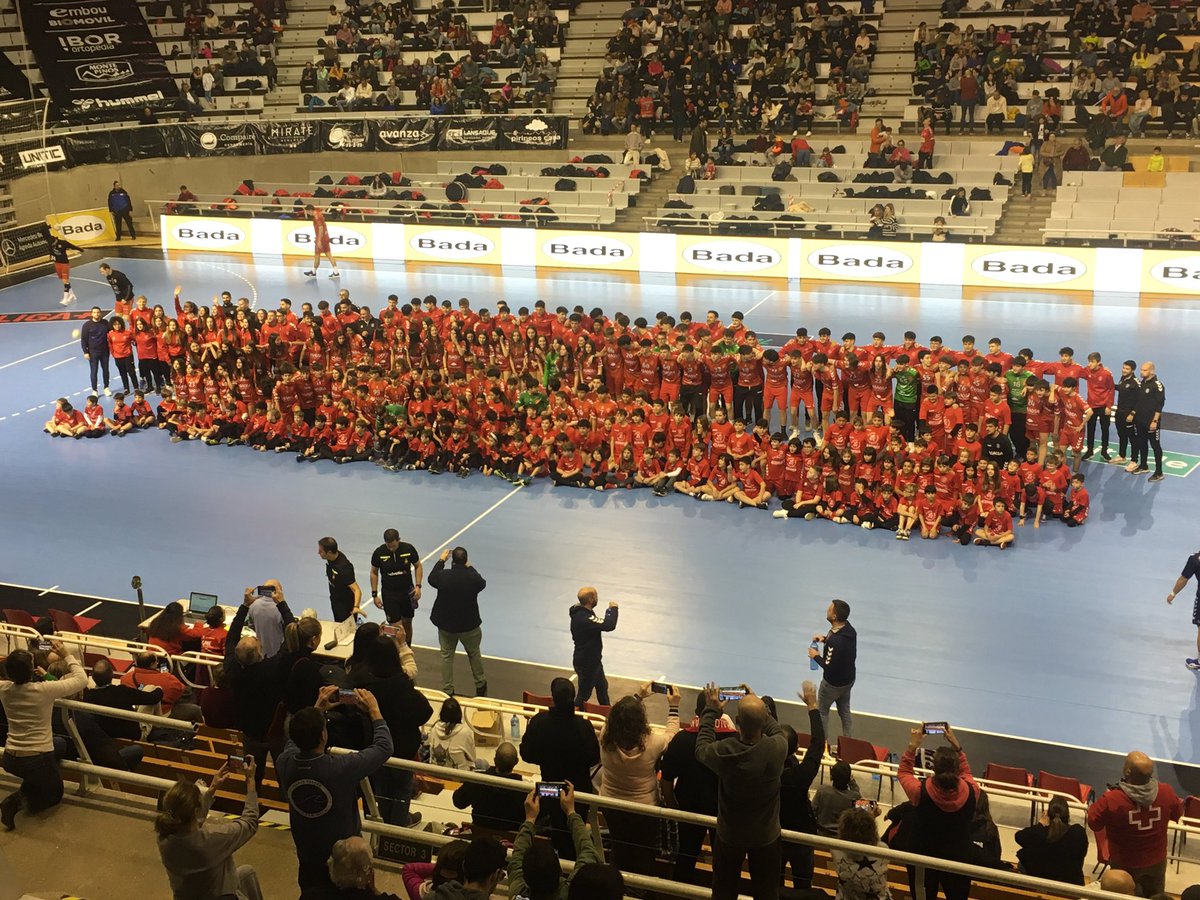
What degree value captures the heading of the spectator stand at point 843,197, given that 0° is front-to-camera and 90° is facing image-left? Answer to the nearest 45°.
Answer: approximately 0°

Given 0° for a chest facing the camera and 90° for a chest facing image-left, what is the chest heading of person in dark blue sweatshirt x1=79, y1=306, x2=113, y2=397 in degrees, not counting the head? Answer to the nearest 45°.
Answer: approximately 0°

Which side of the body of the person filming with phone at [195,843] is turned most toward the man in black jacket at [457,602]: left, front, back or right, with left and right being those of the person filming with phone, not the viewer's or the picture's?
front

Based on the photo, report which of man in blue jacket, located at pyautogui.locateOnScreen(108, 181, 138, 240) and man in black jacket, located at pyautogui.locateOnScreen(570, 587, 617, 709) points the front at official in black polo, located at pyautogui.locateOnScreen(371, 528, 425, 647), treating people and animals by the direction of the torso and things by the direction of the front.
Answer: the man in blue jacket

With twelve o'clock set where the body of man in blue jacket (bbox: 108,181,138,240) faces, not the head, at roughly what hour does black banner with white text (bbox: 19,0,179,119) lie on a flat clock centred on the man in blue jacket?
The black banner with white text is roughly at 6 o'clock from the man in blue jacket.

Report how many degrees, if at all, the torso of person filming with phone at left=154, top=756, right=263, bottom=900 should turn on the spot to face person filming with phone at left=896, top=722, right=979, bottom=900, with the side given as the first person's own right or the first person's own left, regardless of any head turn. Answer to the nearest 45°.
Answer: approximately 45° to the first person's own right

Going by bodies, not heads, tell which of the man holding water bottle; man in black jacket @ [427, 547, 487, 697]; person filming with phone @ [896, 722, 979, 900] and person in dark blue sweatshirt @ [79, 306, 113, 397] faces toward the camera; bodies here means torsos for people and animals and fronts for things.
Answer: the person in dark blue sweatshirt

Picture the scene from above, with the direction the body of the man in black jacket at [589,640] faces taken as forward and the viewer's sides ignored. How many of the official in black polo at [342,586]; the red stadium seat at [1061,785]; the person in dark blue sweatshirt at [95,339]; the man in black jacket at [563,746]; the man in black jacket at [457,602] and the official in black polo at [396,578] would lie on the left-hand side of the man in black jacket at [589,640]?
4

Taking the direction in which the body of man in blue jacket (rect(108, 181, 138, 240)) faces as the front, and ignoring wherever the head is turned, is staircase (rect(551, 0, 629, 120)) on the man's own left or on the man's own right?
on the man's own left

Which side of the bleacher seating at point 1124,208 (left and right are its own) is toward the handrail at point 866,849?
front

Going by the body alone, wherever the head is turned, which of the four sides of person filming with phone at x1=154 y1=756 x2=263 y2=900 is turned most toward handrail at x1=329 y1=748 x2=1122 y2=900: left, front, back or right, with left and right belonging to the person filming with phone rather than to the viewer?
right

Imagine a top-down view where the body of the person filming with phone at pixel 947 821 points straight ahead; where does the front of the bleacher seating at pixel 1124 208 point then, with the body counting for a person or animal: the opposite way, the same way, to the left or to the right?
the opposite way

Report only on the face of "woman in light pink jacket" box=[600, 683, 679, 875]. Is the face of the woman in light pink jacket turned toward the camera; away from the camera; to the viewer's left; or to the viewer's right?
away from the camera
